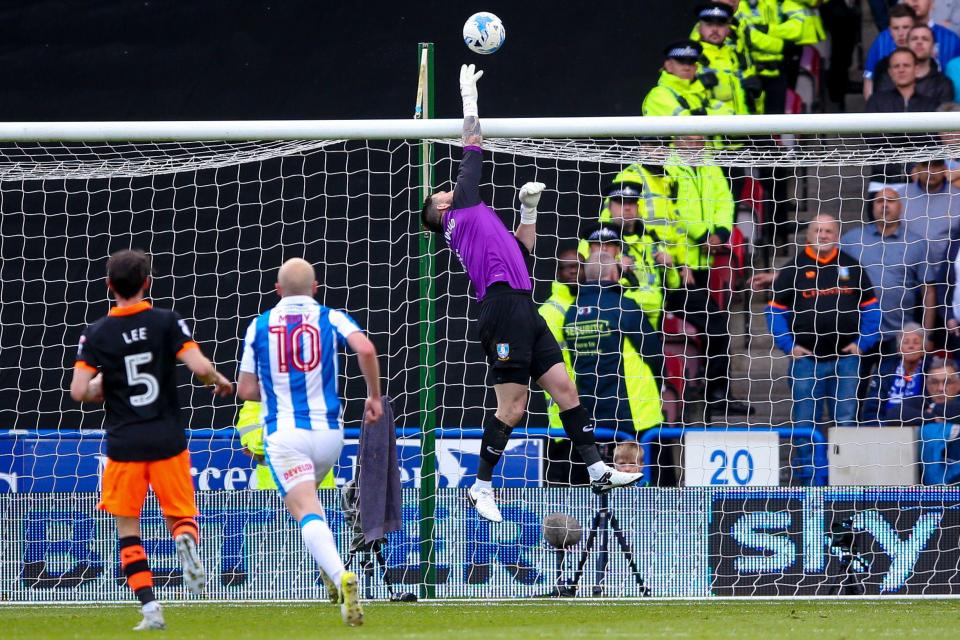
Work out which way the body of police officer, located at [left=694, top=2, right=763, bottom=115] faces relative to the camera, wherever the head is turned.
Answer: toward the camera

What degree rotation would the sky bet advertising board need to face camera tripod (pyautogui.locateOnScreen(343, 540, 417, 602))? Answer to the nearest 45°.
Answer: approximately 90° to its right

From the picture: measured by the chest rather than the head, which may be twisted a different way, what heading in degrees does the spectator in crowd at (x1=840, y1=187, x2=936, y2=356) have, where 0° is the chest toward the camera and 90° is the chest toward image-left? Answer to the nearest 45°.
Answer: approximately 0°

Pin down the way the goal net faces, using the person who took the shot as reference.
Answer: facing the viewer

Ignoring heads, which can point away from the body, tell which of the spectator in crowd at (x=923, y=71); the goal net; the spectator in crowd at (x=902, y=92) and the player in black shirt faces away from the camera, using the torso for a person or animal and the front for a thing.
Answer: the player in black shirt

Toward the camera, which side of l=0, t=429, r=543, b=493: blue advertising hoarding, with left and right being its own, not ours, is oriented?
front

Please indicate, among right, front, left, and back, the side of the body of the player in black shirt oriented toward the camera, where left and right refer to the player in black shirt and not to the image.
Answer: back
